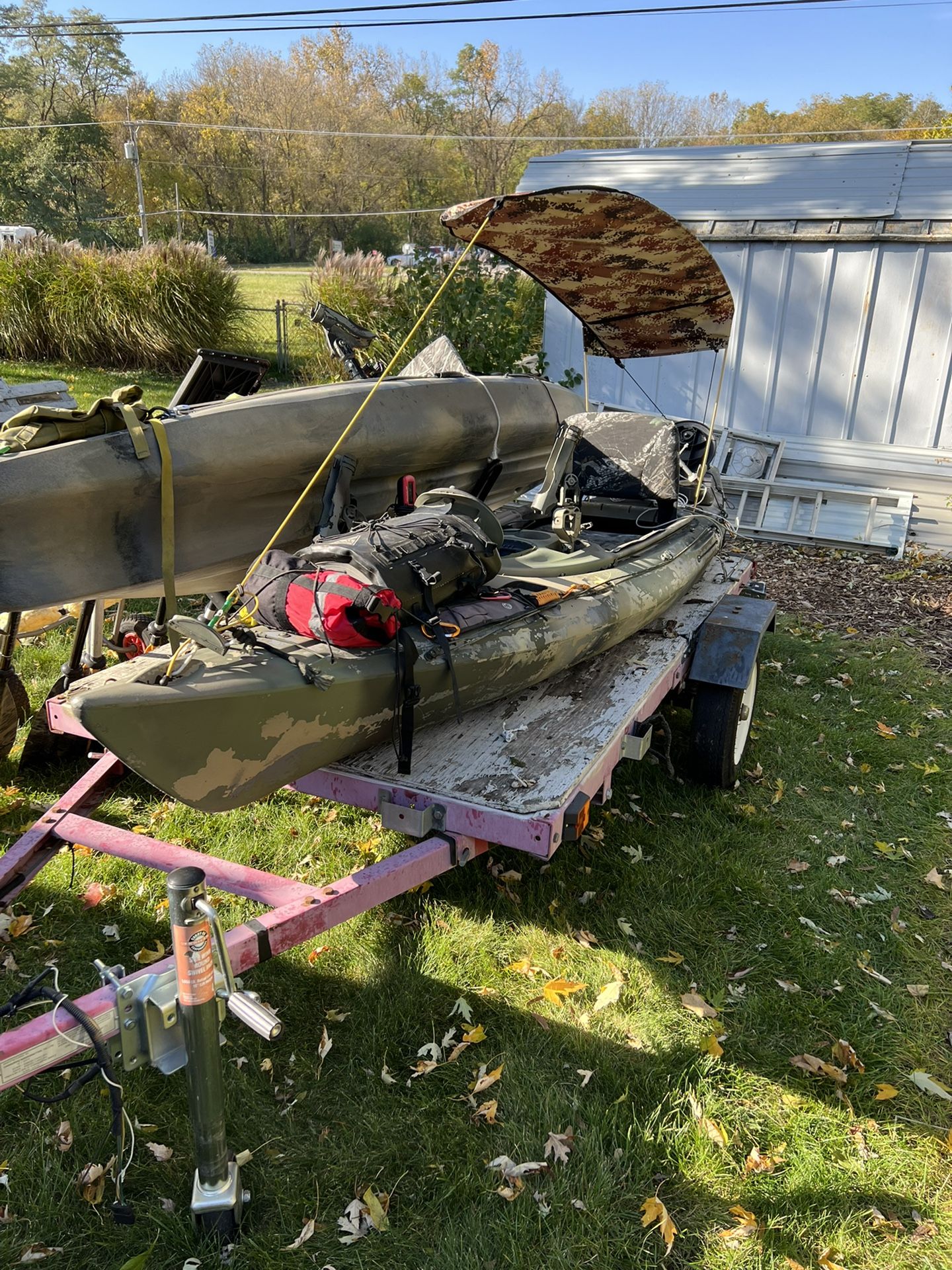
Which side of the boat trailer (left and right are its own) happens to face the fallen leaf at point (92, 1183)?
front

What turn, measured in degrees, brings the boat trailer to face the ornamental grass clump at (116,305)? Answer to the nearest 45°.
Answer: approximately 135° to its right

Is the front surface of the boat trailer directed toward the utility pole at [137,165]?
no

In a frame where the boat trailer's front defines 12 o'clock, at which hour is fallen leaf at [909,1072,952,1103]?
The fallen leaf is roughly at 8 o'clock from the boat trailer.

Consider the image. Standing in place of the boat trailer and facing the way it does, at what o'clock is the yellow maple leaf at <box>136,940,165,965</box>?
The yellow maple leaf is roughly at 12 o'clock from the boat trailer.

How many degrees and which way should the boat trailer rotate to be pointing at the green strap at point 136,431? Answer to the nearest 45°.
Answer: approximately 90° to its right

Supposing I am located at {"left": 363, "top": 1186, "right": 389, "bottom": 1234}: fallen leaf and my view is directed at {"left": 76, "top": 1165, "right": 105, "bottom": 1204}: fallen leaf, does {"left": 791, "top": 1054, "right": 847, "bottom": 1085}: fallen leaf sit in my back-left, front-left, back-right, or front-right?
back-right

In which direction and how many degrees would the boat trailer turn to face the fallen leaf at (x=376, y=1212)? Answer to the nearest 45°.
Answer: approximately 45° to its left

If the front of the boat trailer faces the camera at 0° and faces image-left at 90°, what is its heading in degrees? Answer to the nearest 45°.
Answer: approximately 45°

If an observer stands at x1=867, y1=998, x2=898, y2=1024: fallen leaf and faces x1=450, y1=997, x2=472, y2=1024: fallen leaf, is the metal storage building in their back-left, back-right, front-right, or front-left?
back-right

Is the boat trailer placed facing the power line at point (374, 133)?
no

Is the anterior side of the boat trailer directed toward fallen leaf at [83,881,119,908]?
yes

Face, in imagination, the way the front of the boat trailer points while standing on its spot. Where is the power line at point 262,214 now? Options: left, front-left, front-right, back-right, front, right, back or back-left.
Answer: back-right

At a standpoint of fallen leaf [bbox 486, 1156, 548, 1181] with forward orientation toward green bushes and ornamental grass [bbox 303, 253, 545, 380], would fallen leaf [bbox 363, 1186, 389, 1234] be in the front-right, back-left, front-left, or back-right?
back-left
